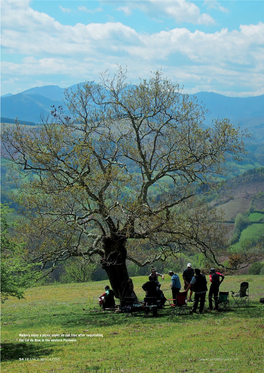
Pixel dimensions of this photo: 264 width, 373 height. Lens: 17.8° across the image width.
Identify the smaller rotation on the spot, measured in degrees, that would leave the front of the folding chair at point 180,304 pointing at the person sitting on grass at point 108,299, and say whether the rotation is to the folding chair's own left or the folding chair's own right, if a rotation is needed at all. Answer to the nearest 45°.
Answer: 0° — it already faces them

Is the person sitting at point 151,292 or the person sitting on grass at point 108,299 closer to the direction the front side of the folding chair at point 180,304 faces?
the person sitting on grass

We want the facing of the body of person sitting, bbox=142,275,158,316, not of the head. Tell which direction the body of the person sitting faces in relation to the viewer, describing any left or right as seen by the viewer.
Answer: facing away from the viewer

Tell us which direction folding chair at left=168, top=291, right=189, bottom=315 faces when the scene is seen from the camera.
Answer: facing away from the viewer and to the left of the viewer
